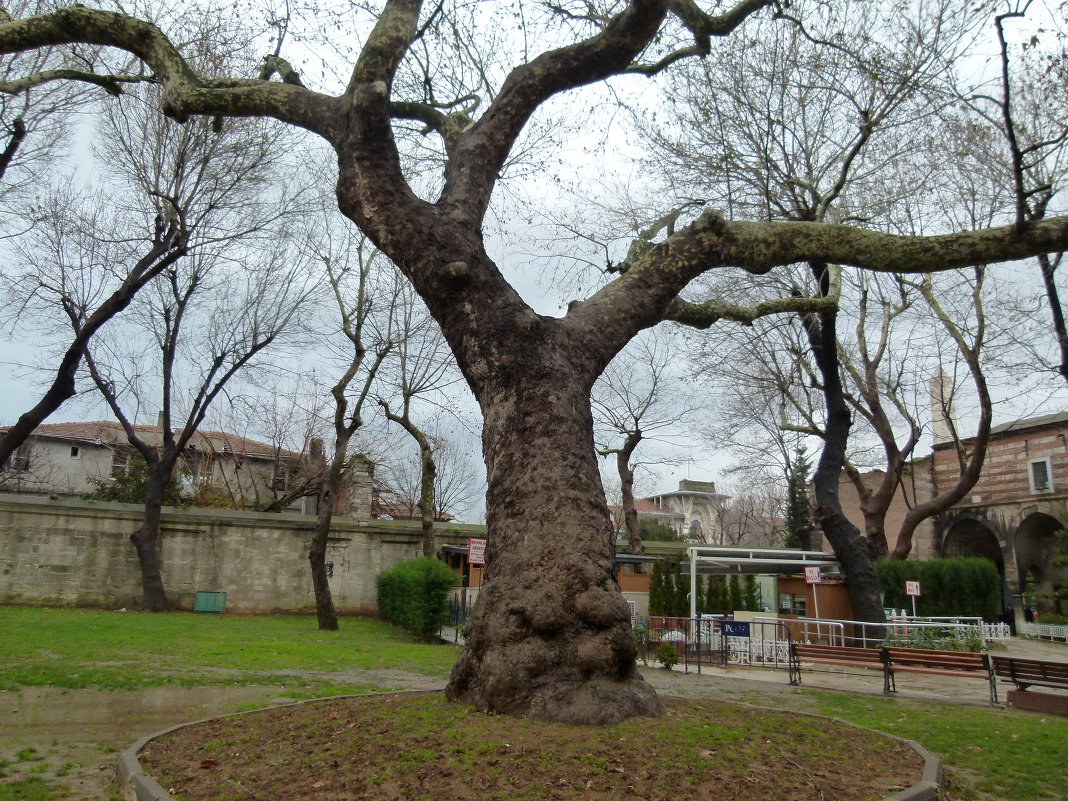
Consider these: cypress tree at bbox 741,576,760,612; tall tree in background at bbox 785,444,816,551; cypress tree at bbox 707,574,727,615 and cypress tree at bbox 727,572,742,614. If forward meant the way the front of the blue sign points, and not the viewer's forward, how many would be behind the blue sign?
4

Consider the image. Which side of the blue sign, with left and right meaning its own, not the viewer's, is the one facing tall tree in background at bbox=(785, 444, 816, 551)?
back

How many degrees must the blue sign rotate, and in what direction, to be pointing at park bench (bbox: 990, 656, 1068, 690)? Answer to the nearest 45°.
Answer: approximately 45° to its left

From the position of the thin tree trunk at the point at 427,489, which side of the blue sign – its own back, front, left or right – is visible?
right

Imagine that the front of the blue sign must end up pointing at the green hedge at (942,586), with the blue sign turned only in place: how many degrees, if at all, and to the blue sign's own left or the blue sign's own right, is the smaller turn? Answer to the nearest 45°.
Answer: approximately 135° to the blue sign's own left

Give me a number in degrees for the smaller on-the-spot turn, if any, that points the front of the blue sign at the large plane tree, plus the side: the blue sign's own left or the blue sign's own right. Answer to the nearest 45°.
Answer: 0° — it already faces it

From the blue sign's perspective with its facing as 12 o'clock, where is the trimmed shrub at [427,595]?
The trimmed shrub is roughly at 3 o'clock from the blue sign.
